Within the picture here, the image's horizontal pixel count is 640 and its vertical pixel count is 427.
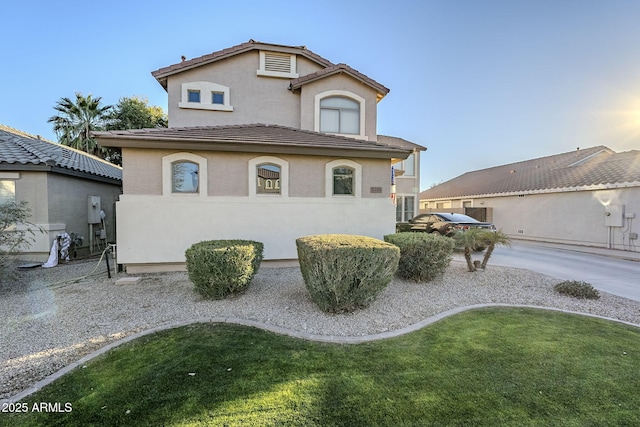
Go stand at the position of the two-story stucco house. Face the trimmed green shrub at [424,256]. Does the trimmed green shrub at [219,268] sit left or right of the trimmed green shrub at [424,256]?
right

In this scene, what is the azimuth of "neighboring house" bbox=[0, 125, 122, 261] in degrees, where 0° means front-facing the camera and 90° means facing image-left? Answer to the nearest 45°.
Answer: approximately 0°

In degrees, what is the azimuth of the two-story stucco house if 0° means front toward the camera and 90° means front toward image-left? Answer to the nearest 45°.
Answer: approximately 0°

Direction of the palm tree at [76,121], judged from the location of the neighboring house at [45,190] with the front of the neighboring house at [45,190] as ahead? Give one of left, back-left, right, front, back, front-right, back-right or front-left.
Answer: back

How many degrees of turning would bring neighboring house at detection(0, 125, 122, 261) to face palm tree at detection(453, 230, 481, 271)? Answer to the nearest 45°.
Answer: approximately 45° to its left

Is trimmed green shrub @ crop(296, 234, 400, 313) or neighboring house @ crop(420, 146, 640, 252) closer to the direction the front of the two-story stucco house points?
the trimmed green shrub

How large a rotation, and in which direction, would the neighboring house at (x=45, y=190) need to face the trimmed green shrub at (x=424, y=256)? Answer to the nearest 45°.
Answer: approximately 45° to its left

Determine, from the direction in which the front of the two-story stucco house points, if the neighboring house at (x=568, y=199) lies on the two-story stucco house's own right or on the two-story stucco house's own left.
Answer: on the two-story stucco house's own left

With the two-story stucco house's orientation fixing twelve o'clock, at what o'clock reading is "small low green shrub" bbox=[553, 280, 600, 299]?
The small low green shrub is roughly at 10 o'clock from the two-story stucco house.

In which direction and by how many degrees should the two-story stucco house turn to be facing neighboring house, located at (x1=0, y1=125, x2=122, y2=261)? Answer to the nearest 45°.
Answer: approximately 135° to its right

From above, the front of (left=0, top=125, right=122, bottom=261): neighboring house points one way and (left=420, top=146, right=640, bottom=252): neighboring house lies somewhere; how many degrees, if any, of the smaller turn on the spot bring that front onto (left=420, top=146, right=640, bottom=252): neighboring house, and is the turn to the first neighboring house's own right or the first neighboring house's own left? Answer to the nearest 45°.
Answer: approximately 45° to the first neighboring house's own left

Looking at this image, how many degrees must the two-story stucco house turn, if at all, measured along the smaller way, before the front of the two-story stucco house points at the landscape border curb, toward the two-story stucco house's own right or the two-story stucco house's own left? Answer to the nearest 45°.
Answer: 0° — it already faces it

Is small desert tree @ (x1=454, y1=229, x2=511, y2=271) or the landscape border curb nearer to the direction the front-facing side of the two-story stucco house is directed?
the landscape border curb
